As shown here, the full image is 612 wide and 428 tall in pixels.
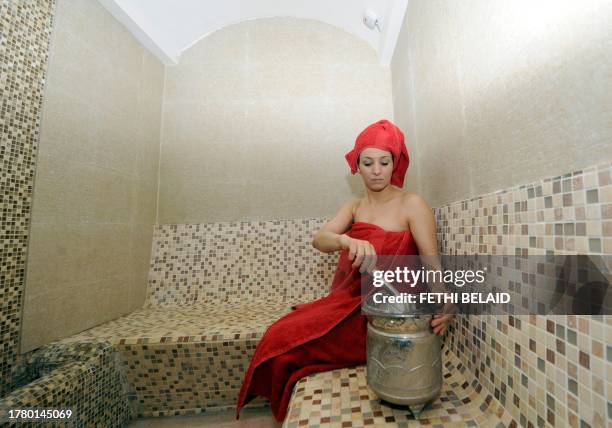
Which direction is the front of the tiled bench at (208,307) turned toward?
toward the camera

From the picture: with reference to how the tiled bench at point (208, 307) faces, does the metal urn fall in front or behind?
in front

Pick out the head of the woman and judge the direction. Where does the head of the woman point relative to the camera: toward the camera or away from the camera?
toward the camera
